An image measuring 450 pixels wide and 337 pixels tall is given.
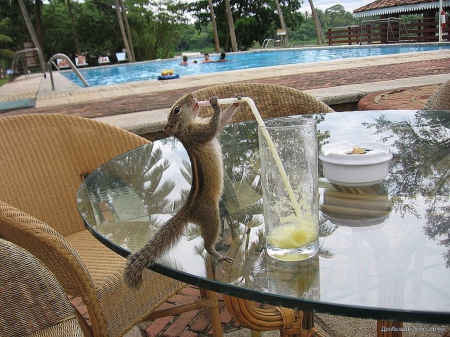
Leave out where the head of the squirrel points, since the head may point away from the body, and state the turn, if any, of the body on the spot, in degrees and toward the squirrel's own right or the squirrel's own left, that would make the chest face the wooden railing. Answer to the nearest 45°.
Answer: approximately 45° to the squirrel's own left

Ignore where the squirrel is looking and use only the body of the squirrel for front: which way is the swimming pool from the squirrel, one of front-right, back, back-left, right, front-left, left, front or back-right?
left

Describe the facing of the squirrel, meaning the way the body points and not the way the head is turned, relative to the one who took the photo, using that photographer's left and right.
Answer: facing to the right of the viewer

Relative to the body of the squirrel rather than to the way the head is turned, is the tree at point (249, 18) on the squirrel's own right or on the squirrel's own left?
on the squirrel's own left

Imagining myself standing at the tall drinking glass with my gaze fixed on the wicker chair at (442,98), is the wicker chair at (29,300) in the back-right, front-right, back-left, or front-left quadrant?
back-left

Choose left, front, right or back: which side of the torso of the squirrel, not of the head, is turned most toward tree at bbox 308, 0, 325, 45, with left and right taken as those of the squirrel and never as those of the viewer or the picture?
left

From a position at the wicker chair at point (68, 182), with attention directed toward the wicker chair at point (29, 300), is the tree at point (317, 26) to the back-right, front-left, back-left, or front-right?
back-left

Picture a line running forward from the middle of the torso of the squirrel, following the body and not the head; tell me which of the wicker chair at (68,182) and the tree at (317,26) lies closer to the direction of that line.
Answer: the tree

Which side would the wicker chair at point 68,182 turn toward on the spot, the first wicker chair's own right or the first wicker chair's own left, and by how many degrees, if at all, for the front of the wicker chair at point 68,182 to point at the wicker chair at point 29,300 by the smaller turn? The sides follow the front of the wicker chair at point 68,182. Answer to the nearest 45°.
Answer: approximately 45° to the first wicker chair's own right

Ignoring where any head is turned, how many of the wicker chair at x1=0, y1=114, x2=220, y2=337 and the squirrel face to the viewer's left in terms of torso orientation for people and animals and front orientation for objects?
0

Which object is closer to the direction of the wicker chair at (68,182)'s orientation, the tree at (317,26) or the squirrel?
the squirrel

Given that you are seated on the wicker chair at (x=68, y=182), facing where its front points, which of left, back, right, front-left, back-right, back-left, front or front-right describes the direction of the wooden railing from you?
left
